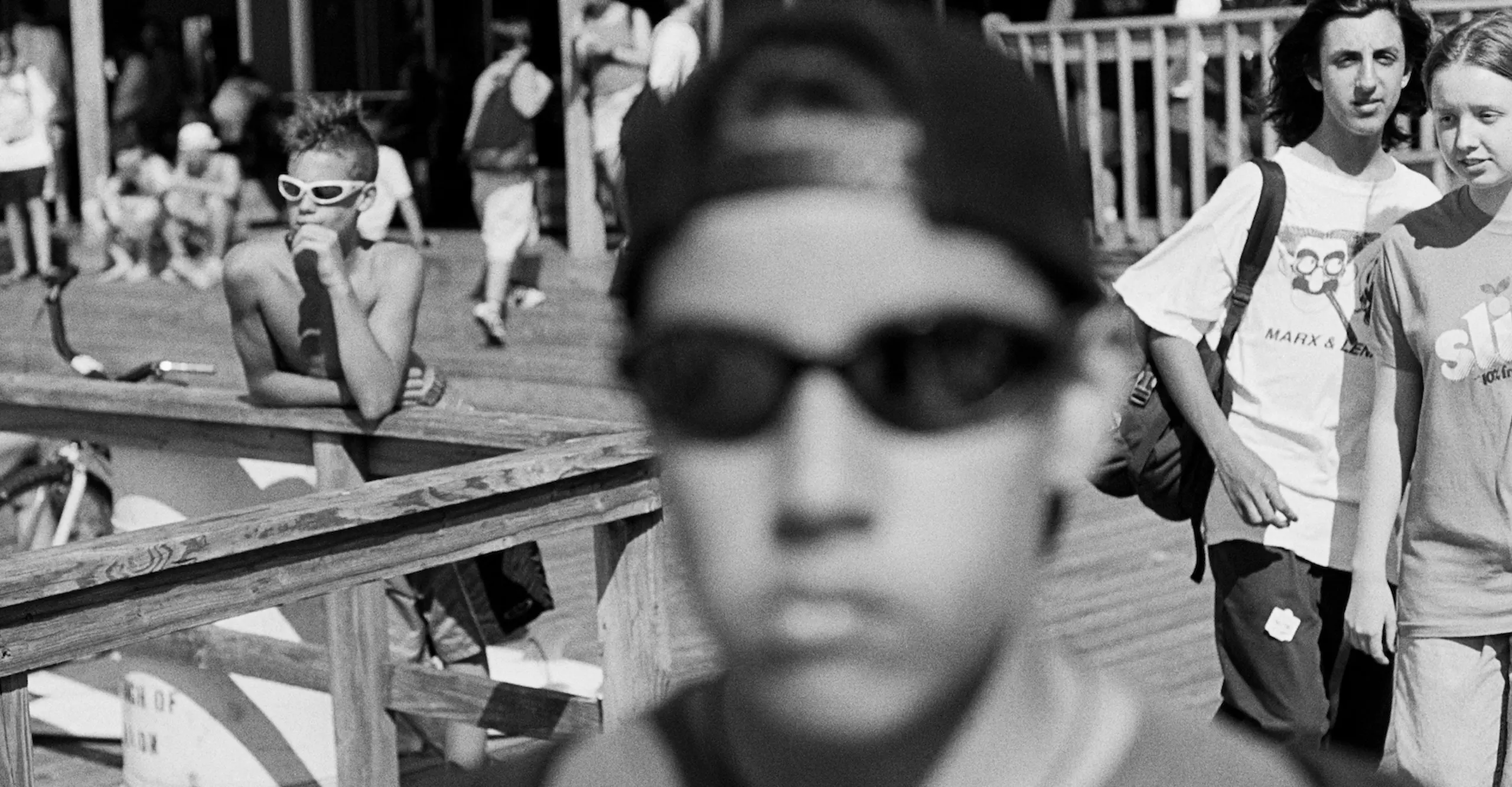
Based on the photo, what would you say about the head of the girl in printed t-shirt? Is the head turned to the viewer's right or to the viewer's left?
to the viewer's left

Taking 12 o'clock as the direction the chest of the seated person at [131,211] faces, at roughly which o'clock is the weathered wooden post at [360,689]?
The weathered wooden post is roughly at 12 o'clock from the seated person.

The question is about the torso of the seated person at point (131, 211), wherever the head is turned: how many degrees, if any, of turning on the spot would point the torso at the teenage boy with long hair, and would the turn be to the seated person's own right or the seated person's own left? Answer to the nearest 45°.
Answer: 0° — they already face them

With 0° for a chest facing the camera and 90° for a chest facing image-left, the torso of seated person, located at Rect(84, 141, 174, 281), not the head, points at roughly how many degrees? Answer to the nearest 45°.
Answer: approximately 0°

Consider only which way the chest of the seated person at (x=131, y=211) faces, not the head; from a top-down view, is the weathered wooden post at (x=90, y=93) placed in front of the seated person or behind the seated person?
behind

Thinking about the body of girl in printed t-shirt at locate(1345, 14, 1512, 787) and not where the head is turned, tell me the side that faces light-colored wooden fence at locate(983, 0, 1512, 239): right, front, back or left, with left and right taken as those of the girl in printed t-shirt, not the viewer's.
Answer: back

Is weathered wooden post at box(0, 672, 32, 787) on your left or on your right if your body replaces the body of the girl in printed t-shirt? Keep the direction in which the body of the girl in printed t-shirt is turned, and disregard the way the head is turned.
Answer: on your right

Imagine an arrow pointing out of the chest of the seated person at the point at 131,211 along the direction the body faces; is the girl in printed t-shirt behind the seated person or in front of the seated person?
in front

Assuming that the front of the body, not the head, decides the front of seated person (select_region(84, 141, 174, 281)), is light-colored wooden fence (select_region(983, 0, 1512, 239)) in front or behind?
in front
